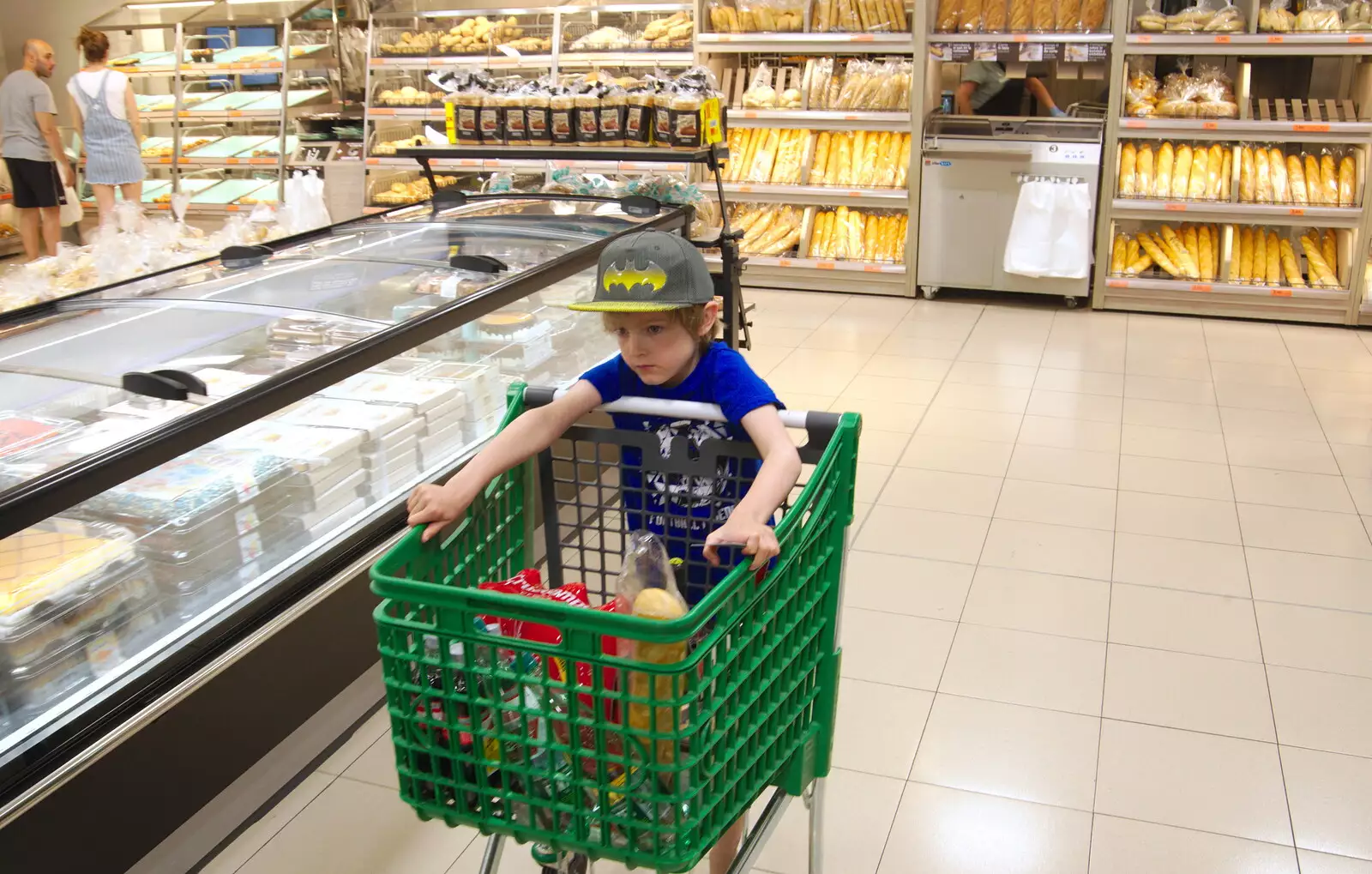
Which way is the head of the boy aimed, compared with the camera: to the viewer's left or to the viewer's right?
to the viewer's left

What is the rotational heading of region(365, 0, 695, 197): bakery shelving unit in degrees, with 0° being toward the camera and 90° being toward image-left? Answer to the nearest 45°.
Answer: approximately 0°

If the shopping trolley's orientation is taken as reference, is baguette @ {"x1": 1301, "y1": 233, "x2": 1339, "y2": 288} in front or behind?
behind

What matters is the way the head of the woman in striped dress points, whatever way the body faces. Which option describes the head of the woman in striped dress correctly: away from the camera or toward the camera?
away from the camera

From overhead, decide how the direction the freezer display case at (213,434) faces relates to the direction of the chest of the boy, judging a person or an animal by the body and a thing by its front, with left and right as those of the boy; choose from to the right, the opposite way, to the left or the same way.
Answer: to the left

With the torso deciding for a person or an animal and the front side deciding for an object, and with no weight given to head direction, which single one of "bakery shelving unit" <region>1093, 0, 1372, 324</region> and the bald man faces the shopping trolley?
the bakery shelving unit

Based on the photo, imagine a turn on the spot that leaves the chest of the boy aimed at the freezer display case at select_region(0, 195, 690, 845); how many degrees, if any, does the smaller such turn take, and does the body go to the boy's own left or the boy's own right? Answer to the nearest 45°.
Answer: approximately 90° to the boy's own right

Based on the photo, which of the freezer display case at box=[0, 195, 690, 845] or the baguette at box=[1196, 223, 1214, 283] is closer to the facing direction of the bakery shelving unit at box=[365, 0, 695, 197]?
the freezer display case

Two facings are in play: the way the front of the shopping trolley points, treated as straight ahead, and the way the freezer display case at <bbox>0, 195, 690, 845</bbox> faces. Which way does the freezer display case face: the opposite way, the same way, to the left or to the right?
to the left
